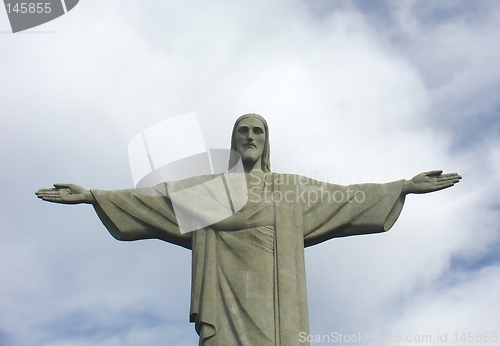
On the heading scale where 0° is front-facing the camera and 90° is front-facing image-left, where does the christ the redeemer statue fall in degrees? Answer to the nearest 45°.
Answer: approximately 0°
